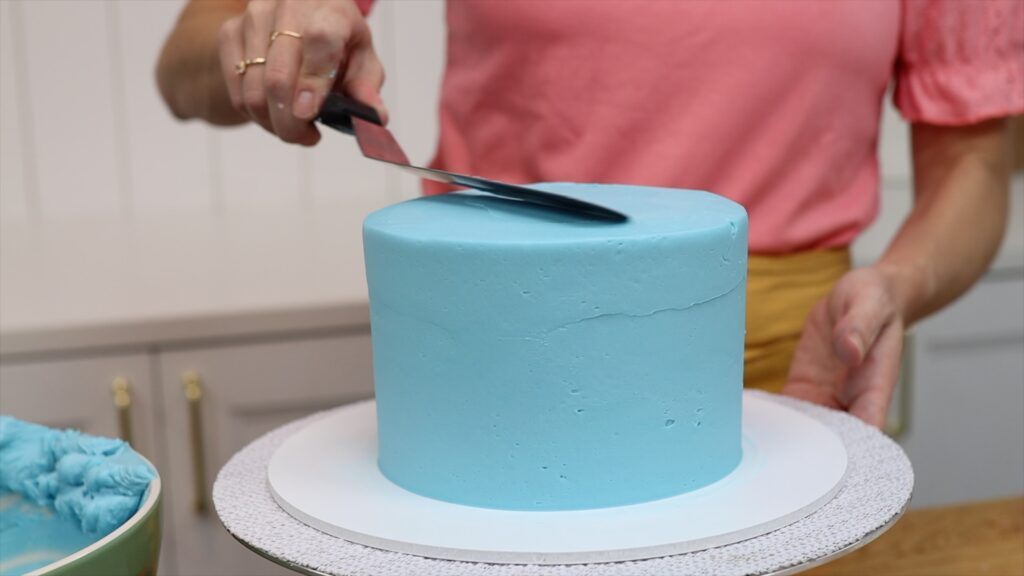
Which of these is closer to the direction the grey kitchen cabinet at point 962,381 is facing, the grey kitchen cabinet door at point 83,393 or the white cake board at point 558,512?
the white cake board

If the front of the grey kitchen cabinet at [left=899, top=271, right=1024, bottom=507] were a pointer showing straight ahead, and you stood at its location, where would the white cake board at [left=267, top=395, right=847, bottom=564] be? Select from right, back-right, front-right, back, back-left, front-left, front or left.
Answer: front

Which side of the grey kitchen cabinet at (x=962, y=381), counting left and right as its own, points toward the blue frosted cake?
front

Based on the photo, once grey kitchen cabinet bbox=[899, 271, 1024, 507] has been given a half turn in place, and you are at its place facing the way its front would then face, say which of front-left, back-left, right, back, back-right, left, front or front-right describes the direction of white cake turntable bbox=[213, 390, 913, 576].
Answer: back

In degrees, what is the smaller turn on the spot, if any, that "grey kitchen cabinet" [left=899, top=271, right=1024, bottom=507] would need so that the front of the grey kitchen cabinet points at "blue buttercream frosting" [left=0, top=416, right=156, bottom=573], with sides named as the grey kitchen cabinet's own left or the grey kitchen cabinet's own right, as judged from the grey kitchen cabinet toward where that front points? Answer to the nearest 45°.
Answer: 0° — it already faces it

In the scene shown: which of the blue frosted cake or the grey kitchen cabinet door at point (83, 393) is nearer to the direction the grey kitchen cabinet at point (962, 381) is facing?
the blue frosted cake

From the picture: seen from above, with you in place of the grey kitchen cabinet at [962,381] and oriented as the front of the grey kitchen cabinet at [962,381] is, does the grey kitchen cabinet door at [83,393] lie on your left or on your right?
on your right

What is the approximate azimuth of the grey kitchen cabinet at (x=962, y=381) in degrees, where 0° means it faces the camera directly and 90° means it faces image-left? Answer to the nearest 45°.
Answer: approximately 0°

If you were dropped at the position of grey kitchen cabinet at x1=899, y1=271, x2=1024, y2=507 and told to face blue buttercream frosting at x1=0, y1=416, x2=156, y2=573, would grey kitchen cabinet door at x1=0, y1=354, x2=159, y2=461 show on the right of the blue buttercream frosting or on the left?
right
